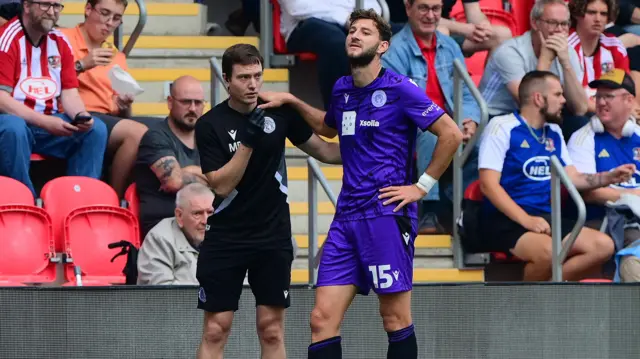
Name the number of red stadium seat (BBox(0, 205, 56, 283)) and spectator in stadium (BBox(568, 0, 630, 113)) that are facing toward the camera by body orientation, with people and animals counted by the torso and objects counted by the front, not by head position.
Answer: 2

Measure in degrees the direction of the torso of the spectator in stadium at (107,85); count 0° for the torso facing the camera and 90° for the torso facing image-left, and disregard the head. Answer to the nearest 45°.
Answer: approximately 315°

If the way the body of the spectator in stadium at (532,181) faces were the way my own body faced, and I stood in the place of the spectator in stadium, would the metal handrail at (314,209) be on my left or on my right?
on my right

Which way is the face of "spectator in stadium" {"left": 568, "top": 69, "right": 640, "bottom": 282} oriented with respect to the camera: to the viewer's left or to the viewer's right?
to the viewer's left
